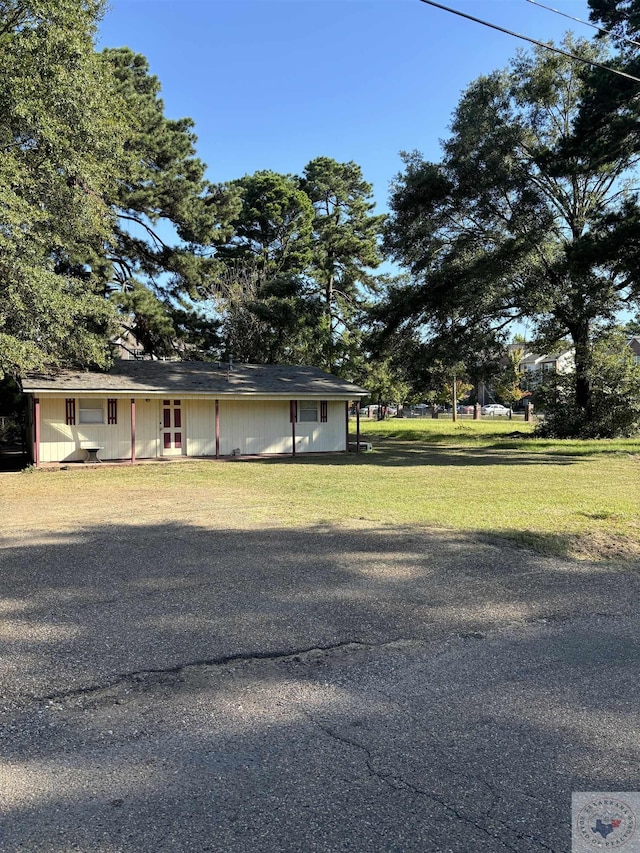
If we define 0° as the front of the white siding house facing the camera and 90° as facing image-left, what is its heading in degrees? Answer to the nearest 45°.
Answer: approximately 0°

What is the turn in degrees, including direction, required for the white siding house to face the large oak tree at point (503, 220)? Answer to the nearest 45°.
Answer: approximately 90° to its left
